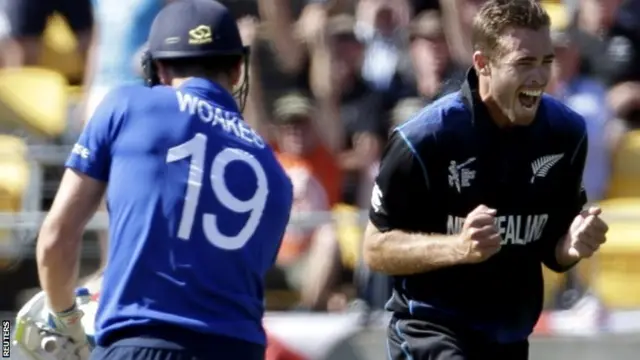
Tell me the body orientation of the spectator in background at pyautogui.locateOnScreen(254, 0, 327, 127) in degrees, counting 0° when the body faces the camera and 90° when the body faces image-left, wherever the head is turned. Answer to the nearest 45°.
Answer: approximately 0°

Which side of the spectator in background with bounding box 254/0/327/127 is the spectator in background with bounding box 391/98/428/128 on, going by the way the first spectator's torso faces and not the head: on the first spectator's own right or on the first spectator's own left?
on the first spectator's own left

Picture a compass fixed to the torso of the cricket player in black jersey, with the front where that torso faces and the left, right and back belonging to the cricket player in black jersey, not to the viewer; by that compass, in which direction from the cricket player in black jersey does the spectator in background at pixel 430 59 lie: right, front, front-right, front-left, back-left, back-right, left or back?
back-left

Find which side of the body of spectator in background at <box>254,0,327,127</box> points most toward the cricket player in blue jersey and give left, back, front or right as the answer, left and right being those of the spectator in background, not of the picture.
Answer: front

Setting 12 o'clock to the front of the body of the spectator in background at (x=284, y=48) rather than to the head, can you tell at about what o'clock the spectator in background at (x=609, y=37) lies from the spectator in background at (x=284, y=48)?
the spectator in background at (x=609, y=37) is roughly at 9 o'clock from the spectator in background at (x=284, y=48).

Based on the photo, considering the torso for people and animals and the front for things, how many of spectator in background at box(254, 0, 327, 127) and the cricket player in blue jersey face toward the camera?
1

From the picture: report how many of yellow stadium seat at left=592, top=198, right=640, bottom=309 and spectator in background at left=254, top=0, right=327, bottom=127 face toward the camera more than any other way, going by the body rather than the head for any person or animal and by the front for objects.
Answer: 2

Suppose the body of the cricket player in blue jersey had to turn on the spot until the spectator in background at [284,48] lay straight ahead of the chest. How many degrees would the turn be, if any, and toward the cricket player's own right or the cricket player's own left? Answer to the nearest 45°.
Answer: approximately 45° to the cricket player's own right
